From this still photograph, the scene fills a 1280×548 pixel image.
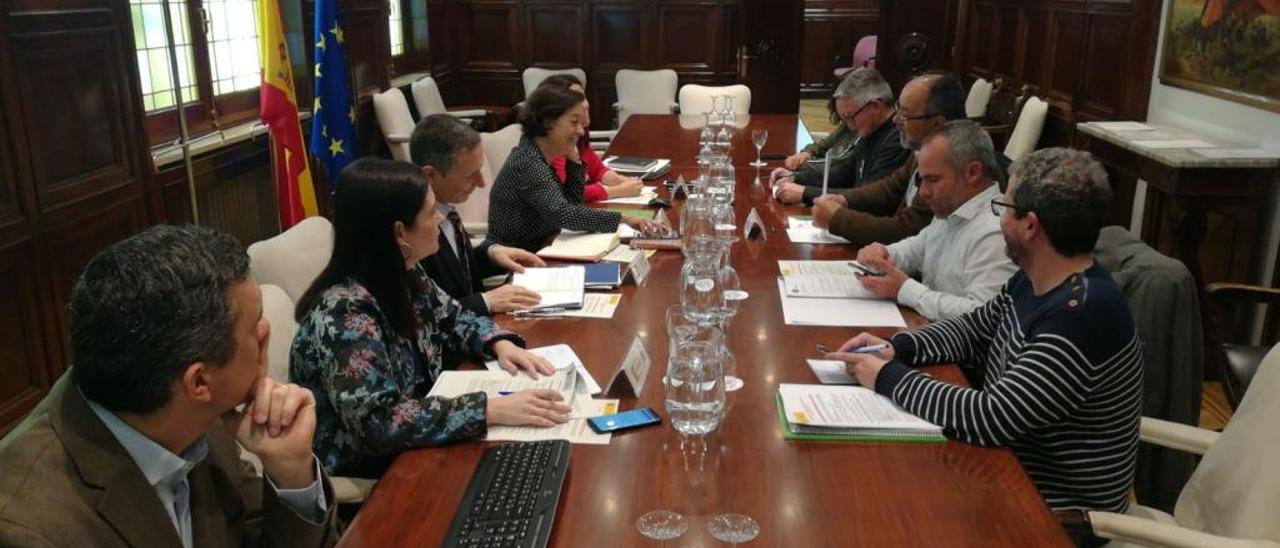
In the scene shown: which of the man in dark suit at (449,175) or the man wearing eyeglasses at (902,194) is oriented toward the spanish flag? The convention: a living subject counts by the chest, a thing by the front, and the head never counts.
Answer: the man wearing eyeglasses

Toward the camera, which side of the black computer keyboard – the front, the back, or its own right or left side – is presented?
left

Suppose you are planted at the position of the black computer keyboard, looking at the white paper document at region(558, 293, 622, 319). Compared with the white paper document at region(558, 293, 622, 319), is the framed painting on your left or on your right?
right

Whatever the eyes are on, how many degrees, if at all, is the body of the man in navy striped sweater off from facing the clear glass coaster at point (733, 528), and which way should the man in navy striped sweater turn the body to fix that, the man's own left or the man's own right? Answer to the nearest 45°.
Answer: approximately 45° to the man's own left

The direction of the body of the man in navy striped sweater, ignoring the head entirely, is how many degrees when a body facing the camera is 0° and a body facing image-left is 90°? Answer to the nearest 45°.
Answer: approximately 90°

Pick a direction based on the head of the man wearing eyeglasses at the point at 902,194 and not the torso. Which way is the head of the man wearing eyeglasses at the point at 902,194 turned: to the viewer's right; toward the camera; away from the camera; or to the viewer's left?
to the viewer's left

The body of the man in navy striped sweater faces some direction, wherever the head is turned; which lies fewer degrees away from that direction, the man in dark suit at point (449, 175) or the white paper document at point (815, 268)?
the man in dark suit

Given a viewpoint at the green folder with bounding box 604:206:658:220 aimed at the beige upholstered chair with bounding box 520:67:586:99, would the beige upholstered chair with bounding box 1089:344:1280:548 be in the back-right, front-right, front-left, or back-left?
back-right

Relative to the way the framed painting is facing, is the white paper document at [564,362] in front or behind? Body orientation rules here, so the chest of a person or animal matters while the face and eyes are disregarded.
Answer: in front

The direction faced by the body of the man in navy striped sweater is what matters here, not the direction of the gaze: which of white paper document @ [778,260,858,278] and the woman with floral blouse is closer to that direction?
the woman with floral blouse

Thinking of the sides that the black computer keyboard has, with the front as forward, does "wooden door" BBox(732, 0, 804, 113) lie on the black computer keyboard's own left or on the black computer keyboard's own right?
on the black computer keyboard's own right

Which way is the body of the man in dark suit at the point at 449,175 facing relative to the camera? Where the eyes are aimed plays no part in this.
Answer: to the viewer's right

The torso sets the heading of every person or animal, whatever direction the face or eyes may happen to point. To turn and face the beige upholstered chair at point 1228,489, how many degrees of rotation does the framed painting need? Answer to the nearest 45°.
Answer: approximately 45° to its left

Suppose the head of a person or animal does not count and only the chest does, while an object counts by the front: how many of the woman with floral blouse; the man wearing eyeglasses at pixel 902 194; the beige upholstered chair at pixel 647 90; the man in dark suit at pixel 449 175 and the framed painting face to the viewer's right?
2

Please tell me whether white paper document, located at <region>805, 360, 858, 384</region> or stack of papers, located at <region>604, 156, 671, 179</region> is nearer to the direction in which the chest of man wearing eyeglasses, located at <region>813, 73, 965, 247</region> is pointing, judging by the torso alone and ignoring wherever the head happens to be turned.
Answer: the stack of papers

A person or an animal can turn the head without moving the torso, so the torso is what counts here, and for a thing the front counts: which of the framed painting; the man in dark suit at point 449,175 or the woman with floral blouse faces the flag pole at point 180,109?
the framed painting

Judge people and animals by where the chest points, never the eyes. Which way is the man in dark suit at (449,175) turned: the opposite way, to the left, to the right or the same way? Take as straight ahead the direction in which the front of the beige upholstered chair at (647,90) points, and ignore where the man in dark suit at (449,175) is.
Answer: to the left
